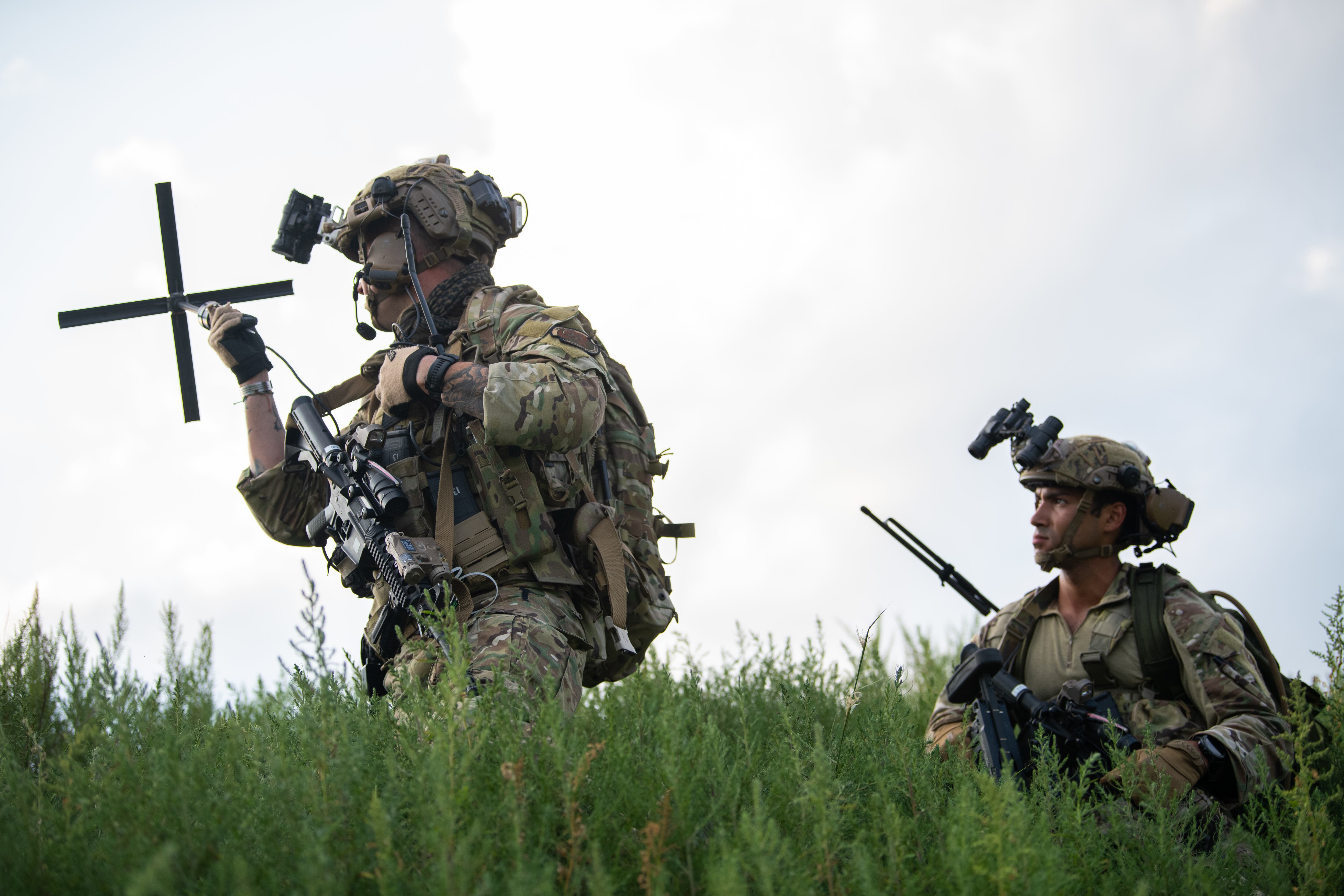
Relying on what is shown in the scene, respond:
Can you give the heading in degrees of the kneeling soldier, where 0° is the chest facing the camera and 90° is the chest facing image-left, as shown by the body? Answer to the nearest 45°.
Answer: approximately 45°

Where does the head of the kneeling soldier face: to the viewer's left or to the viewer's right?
to the viewer's left
